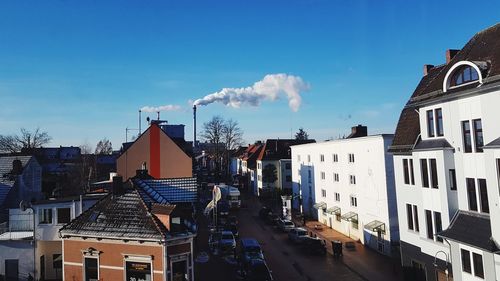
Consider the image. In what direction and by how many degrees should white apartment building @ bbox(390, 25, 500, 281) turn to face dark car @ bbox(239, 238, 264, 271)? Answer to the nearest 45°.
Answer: approximately 45° to its right

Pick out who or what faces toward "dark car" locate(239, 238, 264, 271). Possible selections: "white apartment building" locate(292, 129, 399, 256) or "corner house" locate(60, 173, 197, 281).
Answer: the white apartment building

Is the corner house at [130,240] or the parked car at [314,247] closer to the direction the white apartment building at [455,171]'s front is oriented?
the corner house

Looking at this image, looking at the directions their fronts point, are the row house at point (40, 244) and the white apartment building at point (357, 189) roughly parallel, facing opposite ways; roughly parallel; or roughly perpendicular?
roughly perpendicular

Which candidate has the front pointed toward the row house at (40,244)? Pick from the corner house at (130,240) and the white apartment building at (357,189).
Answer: the white apartment building

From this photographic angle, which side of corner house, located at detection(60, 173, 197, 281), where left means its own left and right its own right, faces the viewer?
front

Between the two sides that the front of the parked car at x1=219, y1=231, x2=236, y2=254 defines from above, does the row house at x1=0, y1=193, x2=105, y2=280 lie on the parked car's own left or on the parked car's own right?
on the parked car's own right

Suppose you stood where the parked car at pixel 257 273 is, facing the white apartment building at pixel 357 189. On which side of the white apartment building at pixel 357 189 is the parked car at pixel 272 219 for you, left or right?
left

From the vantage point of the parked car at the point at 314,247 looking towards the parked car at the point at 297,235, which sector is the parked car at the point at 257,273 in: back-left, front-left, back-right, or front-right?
back-left

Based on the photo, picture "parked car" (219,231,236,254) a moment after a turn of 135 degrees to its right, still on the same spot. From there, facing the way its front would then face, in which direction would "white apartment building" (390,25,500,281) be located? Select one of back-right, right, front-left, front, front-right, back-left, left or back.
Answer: back

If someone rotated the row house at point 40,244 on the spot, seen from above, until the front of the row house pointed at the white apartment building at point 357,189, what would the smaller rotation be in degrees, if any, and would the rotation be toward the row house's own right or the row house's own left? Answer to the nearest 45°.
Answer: approximately 90° to the row house's own left
